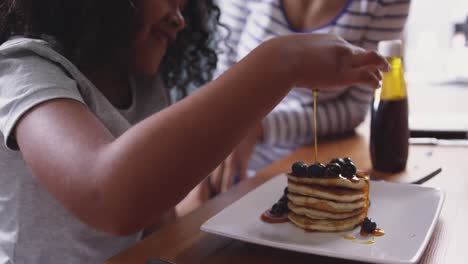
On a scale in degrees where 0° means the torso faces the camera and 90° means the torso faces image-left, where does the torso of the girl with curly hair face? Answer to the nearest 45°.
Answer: approximately 315°

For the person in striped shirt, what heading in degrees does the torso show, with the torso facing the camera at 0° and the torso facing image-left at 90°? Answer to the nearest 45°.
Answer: approximately 0°

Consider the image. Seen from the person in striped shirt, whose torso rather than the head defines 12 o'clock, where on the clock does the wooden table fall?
The wooden table is roughly at 12 o'clock from the person in striped shirt.

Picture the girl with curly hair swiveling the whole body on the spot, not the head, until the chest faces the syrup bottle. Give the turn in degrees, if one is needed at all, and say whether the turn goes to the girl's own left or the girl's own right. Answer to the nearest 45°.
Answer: approximately 90° to the girl's own left

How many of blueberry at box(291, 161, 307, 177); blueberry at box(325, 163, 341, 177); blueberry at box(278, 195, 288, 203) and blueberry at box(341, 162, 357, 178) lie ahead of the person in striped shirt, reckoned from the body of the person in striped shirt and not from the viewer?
4

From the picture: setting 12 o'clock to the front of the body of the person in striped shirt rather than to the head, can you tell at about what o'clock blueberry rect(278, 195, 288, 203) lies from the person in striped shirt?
The blueberry is roughly at 12 o'clock from the person in striped shirt.

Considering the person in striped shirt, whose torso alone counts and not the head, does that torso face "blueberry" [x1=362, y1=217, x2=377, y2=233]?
yes

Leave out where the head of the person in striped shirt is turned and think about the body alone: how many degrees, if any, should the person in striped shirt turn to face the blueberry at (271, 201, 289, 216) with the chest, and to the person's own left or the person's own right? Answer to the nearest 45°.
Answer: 0° — they already face it

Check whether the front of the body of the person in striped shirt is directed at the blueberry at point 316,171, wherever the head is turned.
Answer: yes

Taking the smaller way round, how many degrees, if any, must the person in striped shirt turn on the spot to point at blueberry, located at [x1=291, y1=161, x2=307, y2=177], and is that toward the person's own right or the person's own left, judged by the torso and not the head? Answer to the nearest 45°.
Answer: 0° — they already face it
